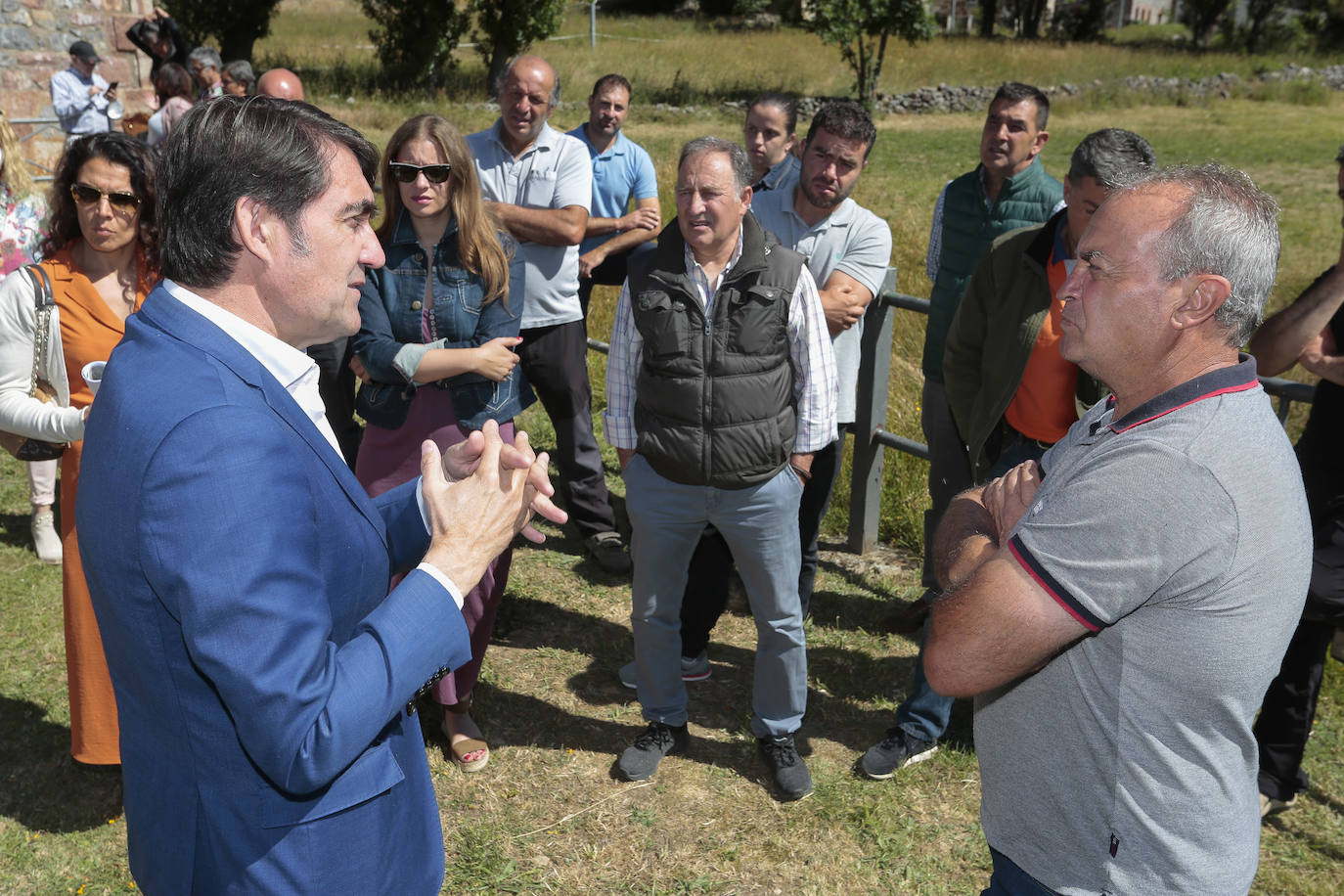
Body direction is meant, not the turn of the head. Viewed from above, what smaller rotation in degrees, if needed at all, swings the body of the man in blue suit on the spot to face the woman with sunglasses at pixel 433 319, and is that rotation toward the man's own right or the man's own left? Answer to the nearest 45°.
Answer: approximately 90° to the man's own left

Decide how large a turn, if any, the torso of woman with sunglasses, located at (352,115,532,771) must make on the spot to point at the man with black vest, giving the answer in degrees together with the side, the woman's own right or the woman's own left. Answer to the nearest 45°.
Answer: approximately 45° to the woman's own left

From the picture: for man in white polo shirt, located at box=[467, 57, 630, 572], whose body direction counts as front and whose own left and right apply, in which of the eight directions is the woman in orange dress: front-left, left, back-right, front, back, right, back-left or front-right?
front-right

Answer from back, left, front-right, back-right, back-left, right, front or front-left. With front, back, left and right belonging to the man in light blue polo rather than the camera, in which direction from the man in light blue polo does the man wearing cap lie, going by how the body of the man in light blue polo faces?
back-right

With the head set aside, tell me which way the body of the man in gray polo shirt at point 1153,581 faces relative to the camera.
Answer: to the viewer's left

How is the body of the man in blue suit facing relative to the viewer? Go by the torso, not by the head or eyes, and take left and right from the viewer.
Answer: facing to the right of the viewer

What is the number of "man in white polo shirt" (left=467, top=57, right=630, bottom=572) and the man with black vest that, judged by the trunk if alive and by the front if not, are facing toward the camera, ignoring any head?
2

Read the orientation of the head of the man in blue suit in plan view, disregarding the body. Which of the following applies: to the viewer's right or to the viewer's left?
to the viewer's right

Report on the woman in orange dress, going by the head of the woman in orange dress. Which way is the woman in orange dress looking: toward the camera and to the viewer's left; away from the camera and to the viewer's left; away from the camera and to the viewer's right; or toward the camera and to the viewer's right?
toward the camera and to the viewer's right

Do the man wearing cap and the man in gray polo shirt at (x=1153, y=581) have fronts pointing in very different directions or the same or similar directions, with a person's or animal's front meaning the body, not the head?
very different directions

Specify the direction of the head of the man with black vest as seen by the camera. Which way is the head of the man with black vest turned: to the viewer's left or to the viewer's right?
to the viewer's left

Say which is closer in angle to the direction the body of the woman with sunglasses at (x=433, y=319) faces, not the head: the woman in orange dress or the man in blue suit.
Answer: the man in blue suit
